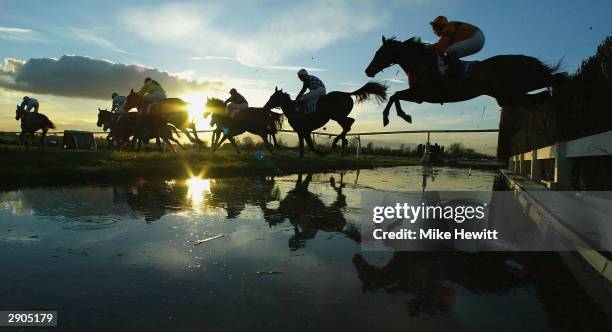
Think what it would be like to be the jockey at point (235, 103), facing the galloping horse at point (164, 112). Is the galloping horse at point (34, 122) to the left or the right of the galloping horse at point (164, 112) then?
right

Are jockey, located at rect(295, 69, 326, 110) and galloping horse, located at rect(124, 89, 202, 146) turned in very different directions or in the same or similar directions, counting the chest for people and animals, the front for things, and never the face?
same or similar directions

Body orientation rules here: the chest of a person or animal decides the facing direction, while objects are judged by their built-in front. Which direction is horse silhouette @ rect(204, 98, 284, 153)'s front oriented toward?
to the viewer's left

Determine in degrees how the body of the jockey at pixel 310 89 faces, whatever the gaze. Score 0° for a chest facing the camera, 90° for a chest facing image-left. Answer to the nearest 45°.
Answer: approximately 90°

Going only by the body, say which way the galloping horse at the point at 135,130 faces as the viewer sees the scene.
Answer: to the viewer's left

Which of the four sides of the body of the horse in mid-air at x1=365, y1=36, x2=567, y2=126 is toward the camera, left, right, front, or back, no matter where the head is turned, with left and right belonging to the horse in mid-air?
left

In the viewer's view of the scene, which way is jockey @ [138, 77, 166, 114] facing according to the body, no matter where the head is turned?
to the viewer's left

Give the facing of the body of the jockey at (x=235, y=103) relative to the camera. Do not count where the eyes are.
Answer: to the viewer's left

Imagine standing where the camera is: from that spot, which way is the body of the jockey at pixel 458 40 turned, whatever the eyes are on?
to the viewer's left

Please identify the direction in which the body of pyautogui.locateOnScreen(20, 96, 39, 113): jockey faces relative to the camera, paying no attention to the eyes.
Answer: to the viewer's left
